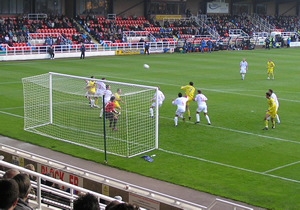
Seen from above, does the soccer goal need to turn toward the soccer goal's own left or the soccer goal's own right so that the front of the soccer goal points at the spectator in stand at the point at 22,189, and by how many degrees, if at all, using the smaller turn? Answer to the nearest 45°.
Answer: approximately 135° to the soccer goal's own right

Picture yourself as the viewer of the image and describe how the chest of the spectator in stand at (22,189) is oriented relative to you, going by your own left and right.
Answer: facing away from the viewer and to the right of the viewer

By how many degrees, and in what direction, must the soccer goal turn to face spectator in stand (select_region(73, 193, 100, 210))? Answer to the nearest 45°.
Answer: approximately 135° to its right

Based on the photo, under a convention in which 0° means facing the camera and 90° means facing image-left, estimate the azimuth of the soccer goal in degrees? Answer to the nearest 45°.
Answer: approximately 225°

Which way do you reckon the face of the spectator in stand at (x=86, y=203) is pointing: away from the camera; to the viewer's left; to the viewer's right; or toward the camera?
away from the camera

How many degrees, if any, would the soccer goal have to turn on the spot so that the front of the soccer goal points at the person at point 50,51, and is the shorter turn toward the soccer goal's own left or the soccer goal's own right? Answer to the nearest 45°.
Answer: approximately 45° to the soccer goal's own left

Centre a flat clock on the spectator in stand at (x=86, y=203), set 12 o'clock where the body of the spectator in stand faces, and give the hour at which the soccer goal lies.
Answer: The soccer goal is roughly at 12 o'clock from the spectator in stand.

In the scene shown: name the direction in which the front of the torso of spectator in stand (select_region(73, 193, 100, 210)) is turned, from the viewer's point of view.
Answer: away from the camera
